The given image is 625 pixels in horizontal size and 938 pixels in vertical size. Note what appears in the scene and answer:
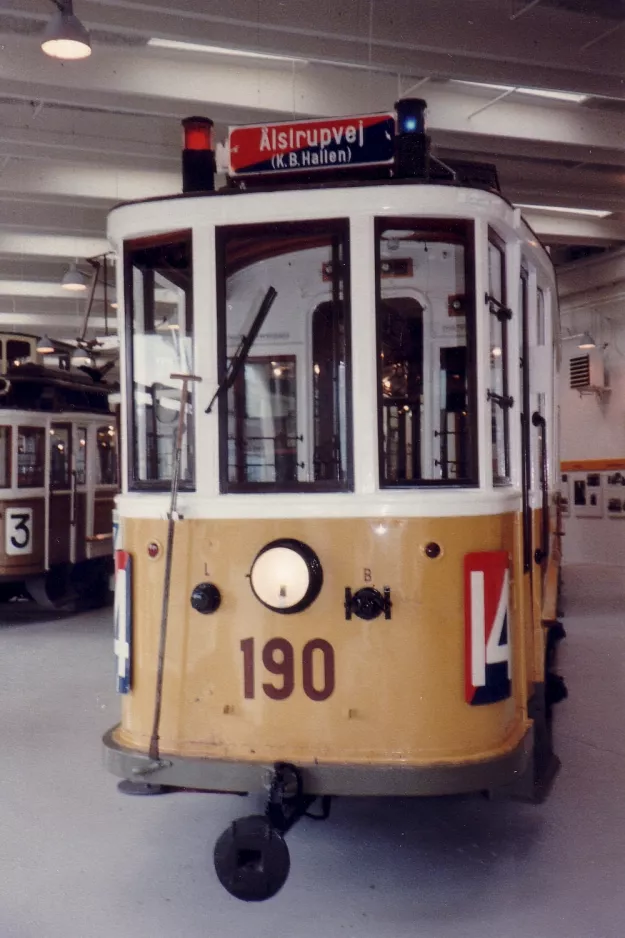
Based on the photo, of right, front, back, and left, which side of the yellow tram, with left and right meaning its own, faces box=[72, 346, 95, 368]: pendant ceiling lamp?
back

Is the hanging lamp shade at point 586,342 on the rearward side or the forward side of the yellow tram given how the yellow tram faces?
on the rearward side

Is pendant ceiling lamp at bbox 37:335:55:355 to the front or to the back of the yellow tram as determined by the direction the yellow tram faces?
to the back

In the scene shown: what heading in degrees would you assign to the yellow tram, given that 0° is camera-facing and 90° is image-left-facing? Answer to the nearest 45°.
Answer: approximately 0°

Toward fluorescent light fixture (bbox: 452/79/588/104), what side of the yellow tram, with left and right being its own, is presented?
back

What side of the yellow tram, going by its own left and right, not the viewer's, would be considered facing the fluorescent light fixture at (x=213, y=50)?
back

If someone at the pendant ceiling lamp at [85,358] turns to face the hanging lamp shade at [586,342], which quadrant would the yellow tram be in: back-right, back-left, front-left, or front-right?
front-right
